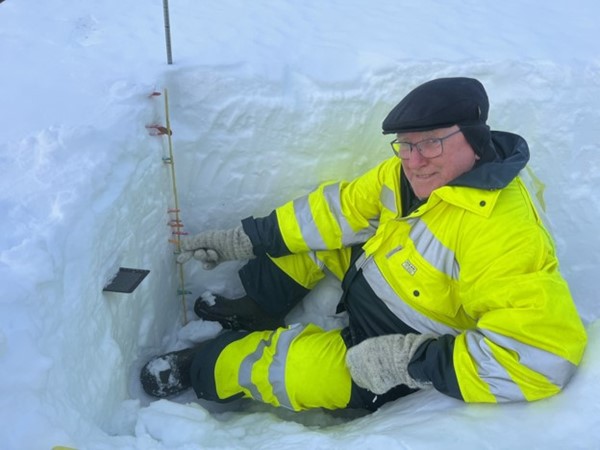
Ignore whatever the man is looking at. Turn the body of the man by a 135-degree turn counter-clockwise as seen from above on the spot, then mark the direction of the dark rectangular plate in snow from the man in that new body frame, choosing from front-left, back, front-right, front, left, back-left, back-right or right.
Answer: back

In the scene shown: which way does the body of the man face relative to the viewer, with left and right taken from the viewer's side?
facing the viewer and to the left of the viewer
